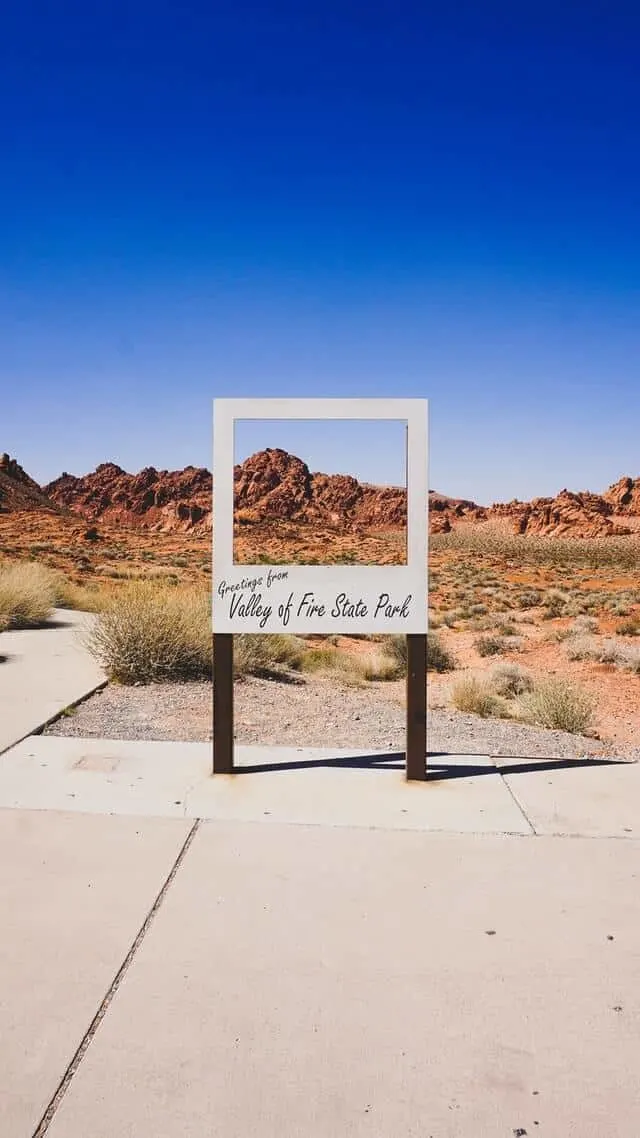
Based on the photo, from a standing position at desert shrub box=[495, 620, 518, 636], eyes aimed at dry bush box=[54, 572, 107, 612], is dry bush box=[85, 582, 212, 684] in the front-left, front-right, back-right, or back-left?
front-left

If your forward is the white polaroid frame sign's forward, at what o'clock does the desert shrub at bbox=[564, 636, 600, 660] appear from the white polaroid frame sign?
The desert shrub is roughly at 7 o'clock from the white polaroid frame sign.

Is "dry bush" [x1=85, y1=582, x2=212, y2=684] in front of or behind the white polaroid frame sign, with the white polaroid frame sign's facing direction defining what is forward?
behind

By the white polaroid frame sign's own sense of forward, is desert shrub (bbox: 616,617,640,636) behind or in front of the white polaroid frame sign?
behind

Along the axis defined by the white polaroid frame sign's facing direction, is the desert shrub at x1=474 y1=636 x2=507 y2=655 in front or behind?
behind

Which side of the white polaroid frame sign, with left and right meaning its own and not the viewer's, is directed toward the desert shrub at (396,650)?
back

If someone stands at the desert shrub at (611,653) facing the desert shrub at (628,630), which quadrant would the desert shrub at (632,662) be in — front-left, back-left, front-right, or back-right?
back-right

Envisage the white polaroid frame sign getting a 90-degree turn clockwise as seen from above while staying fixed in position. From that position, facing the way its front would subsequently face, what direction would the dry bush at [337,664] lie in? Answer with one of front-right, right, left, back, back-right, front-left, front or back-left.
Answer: right

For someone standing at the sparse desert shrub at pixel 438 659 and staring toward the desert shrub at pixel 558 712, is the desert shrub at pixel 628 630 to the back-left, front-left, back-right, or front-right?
back-left

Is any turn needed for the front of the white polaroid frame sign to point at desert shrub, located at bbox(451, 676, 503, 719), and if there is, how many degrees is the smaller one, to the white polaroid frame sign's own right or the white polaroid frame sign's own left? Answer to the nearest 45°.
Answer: approximately 135° to the white polaroid frame sign's own left

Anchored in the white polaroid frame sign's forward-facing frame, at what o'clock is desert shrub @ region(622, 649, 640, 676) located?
The desert shrub is roughly at 7 o'clock from the white polaroid frame sign.

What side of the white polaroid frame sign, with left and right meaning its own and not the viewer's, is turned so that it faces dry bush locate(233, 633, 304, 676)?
back

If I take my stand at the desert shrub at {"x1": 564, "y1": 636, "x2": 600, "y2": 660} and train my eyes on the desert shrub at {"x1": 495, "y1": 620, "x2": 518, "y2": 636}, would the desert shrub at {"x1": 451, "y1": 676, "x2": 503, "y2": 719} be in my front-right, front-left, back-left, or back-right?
back-left

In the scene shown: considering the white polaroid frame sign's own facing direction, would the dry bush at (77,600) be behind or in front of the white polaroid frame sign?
behind

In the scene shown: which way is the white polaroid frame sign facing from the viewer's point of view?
toward the camera

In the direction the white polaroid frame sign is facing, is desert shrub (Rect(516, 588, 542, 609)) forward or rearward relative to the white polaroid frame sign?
rearward

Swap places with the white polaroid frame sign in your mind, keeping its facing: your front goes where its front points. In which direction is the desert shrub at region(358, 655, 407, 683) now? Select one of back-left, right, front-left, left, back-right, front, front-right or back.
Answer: back
